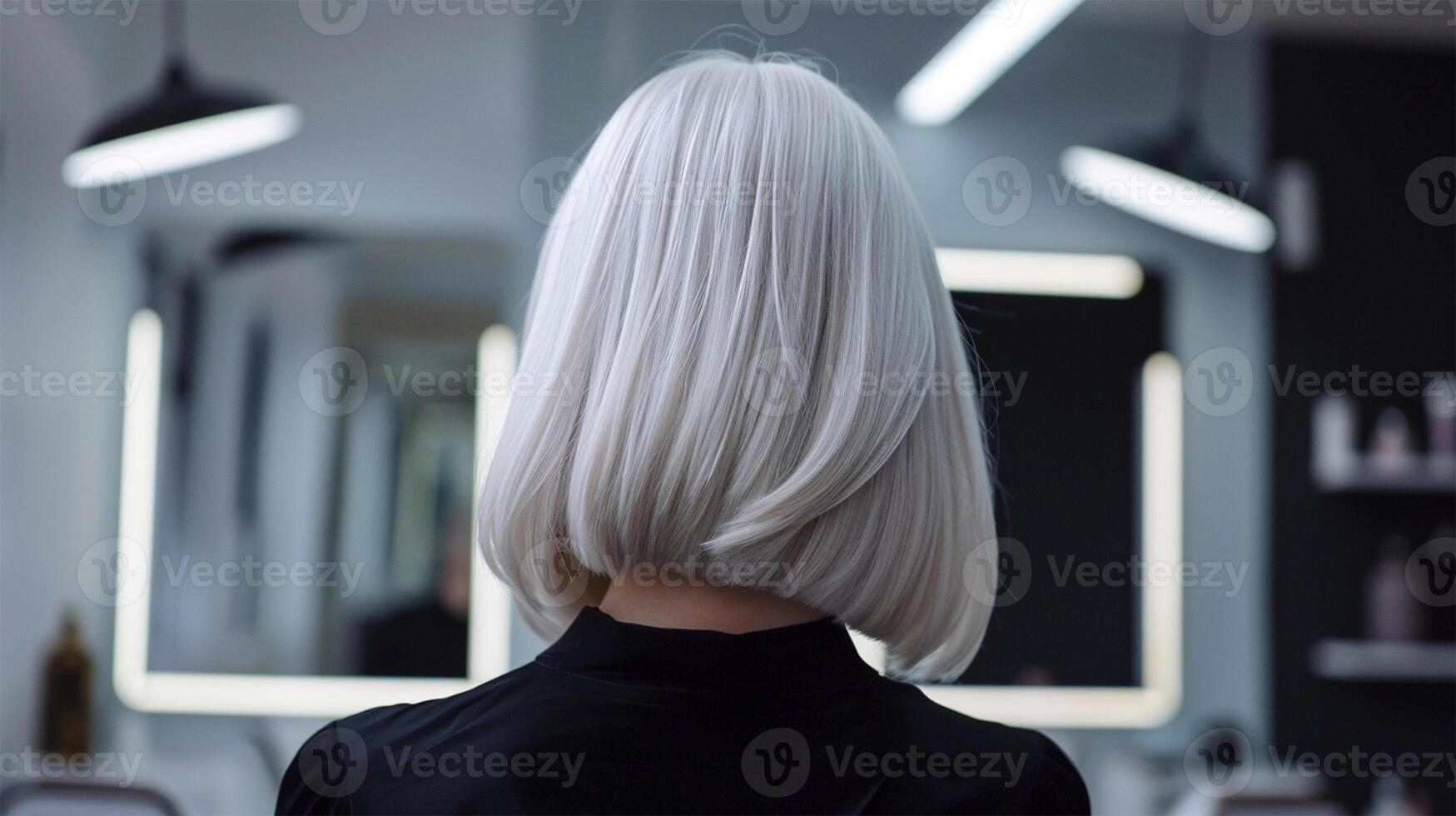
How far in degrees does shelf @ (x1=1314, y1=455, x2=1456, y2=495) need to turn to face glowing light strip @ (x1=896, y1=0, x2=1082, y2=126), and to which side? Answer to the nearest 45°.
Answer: approximately 45° to its right

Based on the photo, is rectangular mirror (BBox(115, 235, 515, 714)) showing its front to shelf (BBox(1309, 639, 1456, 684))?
no

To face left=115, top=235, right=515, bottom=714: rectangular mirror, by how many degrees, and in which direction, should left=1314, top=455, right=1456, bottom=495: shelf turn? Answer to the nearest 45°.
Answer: approximately 45° to its right

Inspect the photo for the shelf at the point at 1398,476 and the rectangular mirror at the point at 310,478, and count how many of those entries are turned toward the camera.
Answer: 2

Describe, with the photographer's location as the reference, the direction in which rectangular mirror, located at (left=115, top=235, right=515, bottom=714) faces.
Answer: facing the viewer

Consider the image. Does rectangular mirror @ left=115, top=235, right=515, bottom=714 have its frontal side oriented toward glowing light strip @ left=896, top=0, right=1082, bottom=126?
no

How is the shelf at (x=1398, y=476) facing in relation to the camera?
toward the camera

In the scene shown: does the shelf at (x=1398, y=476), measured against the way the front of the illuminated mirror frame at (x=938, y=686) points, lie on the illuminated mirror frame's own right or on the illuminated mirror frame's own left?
on the illuminated mirror frame's own left

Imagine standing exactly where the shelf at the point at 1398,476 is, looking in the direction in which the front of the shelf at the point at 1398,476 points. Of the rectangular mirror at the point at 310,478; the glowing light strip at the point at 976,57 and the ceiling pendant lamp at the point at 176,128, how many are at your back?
0
